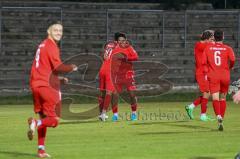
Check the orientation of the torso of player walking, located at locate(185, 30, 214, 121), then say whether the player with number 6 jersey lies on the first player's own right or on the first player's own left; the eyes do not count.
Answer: on the first player's own right

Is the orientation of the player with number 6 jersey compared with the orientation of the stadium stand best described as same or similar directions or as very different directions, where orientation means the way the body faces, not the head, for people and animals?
very different directions

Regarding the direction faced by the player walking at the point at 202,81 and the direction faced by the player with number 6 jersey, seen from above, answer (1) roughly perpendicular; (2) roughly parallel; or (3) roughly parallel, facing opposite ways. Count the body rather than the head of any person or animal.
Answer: roughly perpendicular

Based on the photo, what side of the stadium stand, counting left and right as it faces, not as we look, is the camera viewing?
front

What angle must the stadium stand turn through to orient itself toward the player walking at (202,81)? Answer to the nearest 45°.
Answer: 0° — it already faces them

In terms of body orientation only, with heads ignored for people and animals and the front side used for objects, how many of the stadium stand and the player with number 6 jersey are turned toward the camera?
1

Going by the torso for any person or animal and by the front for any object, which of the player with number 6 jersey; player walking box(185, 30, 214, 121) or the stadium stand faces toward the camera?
the stadium stand

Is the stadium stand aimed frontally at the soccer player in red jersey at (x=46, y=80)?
yes

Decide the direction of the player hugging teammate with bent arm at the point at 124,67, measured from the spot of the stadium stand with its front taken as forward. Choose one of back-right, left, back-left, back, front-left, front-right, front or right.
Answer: front

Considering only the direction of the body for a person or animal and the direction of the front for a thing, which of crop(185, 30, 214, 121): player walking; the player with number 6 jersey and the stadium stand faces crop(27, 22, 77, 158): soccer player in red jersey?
the stadium stand

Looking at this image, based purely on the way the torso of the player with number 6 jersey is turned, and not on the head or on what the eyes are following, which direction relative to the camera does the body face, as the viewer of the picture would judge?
away from the camera

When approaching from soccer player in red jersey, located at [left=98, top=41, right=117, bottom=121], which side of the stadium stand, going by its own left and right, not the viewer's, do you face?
front

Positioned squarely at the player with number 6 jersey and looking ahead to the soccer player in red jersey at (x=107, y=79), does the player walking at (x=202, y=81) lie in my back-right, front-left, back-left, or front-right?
front-right
